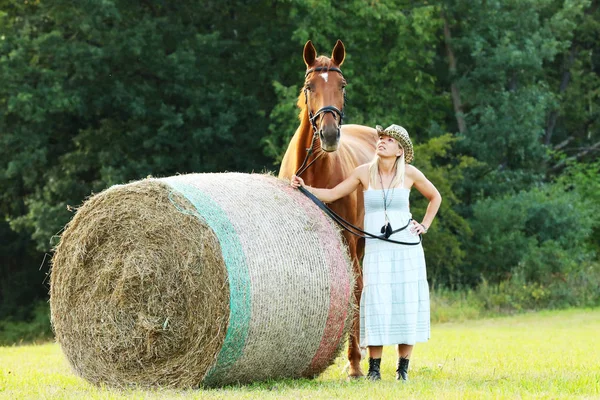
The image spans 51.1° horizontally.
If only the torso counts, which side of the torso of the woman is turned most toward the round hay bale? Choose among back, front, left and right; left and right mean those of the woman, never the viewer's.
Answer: right

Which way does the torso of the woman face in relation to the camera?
toward the camera
